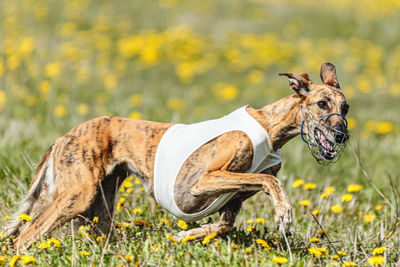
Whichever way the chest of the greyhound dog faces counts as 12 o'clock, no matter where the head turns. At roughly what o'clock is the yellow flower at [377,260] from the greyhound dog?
The yellow flower is roughly at 1 o'clock from the greyhound dog.

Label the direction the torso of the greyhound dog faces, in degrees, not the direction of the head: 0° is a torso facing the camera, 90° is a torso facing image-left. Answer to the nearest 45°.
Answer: approximately 270°

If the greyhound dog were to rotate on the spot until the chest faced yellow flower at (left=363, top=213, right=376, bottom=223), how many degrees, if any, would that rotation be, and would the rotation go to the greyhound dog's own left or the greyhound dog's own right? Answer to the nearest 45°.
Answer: approximately 45° to the greyhound dog's own left
